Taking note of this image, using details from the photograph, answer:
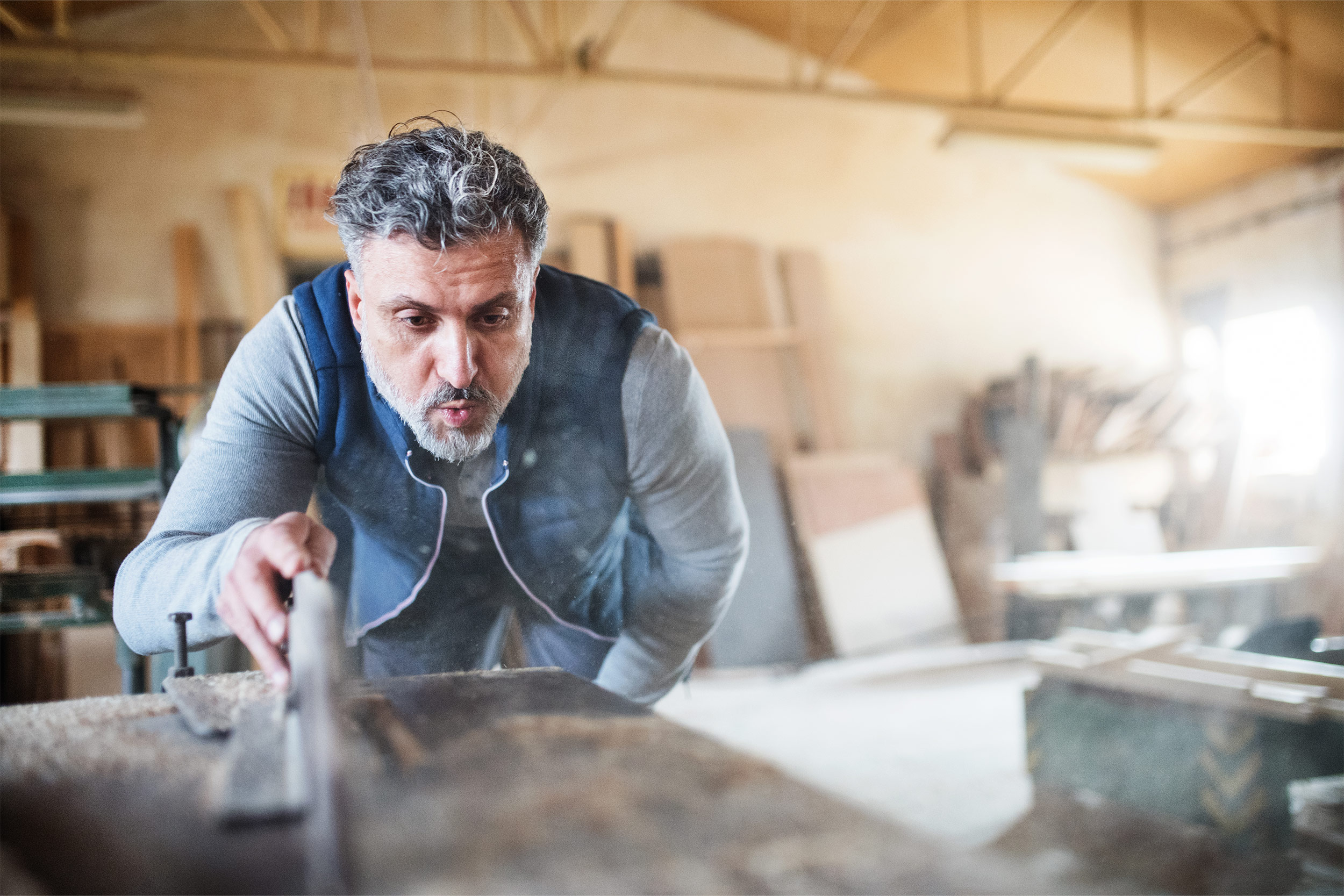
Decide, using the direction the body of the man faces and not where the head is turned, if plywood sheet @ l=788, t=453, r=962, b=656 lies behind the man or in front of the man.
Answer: behind

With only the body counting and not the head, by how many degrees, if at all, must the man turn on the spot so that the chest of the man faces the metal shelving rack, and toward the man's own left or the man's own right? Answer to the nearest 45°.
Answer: approximately 135° to the man's own right

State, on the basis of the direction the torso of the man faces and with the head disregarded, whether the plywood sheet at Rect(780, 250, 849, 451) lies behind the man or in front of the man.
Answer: behind

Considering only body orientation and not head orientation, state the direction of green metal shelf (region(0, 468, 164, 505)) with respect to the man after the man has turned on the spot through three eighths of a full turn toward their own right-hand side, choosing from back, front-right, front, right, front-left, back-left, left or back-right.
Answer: front

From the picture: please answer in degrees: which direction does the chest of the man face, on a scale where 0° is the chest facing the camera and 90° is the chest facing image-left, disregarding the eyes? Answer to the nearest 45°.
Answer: approximately 0°

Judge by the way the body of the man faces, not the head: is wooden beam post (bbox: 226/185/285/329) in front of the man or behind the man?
behind

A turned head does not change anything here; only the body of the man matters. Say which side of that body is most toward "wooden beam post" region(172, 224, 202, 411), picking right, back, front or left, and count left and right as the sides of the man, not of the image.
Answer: back

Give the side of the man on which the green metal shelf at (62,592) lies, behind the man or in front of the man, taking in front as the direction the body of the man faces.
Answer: behind
